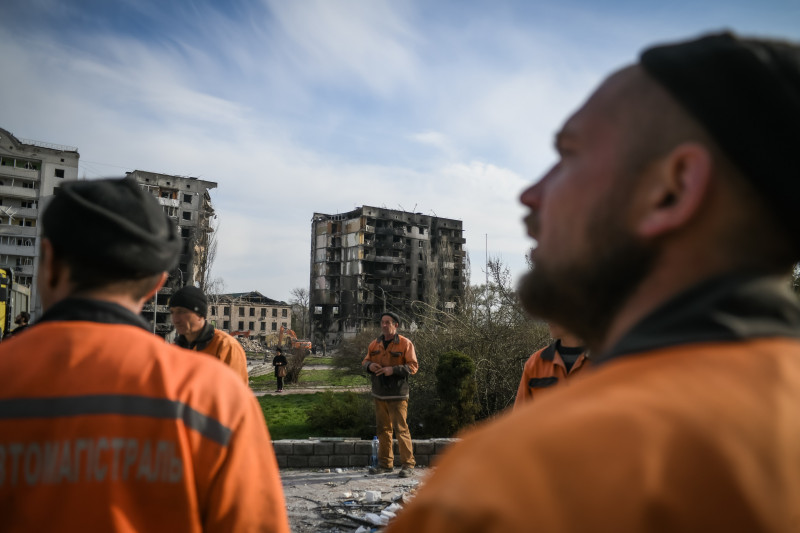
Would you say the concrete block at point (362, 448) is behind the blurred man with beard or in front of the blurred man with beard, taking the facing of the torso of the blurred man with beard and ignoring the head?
in front

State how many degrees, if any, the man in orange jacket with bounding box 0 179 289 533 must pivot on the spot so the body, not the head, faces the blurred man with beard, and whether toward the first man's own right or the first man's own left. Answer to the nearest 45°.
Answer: approximately 135° to the first man's own right

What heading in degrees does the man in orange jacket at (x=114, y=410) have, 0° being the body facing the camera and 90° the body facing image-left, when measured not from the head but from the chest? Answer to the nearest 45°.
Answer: approximately 180°

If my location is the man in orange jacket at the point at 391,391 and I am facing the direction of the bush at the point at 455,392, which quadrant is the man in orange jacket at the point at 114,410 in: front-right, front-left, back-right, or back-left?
back-right

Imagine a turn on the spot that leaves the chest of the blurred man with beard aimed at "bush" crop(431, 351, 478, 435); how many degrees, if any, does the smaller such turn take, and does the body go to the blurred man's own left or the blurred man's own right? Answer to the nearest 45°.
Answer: approximately 45° to the blurred man's own right

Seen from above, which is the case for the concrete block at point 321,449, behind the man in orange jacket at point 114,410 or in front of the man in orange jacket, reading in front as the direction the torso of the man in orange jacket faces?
in front

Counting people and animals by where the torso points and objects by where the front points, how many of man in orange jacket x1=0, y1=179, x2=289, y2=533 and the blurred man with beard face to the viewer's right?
0

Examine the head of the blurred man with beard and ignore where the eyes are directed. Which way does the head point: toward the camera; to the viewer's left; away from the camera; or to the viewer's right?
to the viewer's left

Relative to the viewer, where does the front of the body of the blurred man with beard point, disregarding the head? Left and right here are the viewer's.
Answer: facing away from the viewer and to the left of the viewer
